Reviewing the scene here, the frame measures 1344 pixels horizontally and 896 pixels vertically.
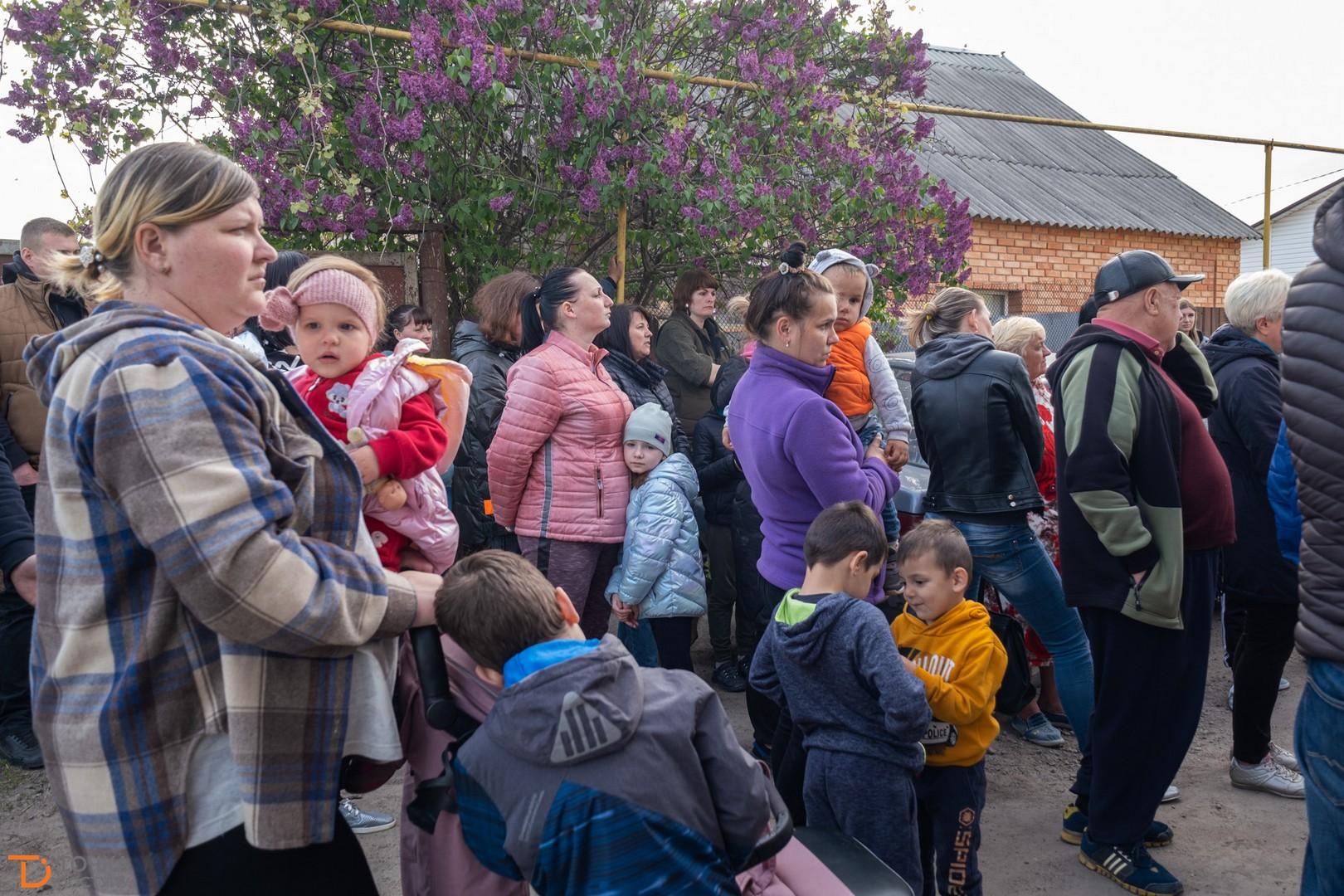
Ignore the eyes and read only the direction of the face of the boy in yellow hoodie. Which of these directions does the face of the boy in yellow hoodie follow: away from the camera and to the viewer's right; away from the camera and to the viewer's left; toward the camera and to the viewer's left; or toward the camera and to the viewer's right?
toward the camera and to the viewer's left

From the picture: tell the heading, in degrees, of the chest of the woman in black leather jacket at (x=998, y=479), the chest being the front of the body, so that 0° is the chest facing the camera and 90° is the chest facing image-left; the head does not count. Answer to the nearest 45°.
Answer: approximately 225°

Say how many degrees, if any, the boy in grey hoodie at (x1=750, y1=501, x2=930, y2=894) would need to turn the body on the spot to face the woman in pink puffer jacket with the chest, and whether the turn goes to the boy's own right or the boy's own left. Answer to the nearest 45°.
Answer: approximately 90° to the boy's own left

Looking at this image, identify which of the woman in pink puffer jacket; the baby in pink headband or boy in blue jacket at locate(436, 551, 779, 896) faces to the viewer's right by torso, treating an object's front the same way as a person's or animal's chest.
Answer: the woman in pink puffer jacket

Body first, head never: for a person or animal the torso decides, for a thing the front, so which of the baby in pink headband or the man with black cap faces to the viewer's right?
the man with black cap

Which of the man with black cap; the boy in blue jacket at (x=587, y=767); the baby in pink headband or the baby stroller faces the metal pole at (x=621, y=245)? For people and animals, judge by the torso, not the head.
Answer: the boy in blue jacket

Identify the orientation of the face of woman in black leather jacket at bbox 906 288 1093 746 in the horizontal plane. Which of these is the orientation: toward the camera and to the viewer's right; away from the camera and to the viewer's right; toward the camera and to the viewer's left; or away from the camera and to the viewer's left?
away from the camera and to the viewer's right
